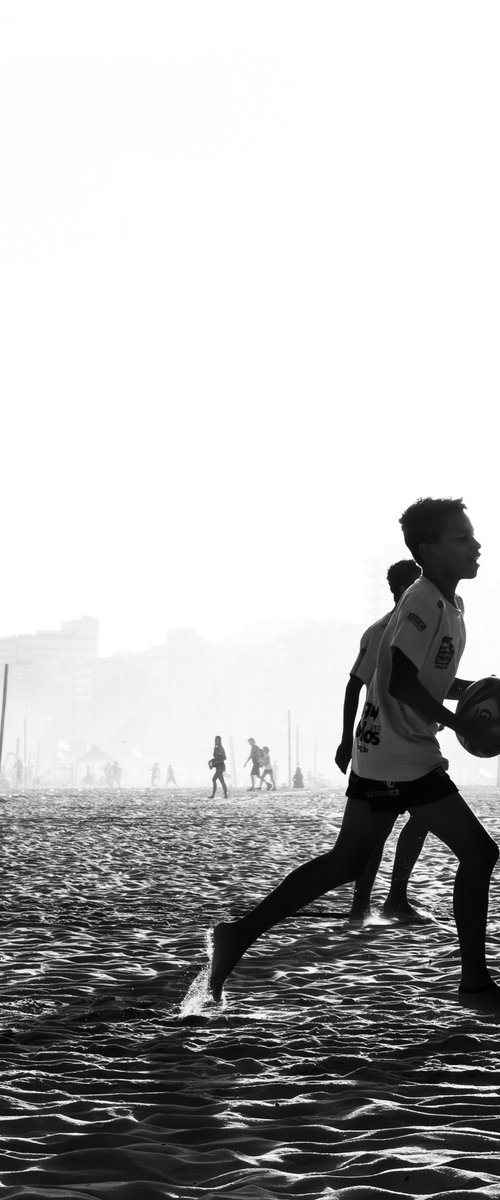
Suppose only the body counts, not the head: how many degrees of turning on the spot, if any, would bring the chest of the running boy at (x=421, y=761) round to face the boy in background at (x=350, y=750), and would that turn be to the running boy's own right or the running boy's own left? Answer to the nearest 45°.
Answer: approximately 90° to the running boy's own left

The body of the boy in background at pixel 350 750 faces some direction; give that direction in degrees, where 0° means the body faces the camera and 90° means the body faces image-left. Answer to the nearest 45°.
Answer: approximately 315°

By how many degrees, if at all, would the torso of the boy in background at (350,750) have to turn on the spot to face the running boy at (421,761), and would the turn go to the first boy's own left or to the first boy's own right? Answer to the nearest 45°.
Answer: approximately 45° to the first boy's own right

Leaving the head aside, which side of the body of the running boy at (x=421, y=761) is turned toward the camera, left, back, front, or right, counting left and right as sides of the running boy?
right
